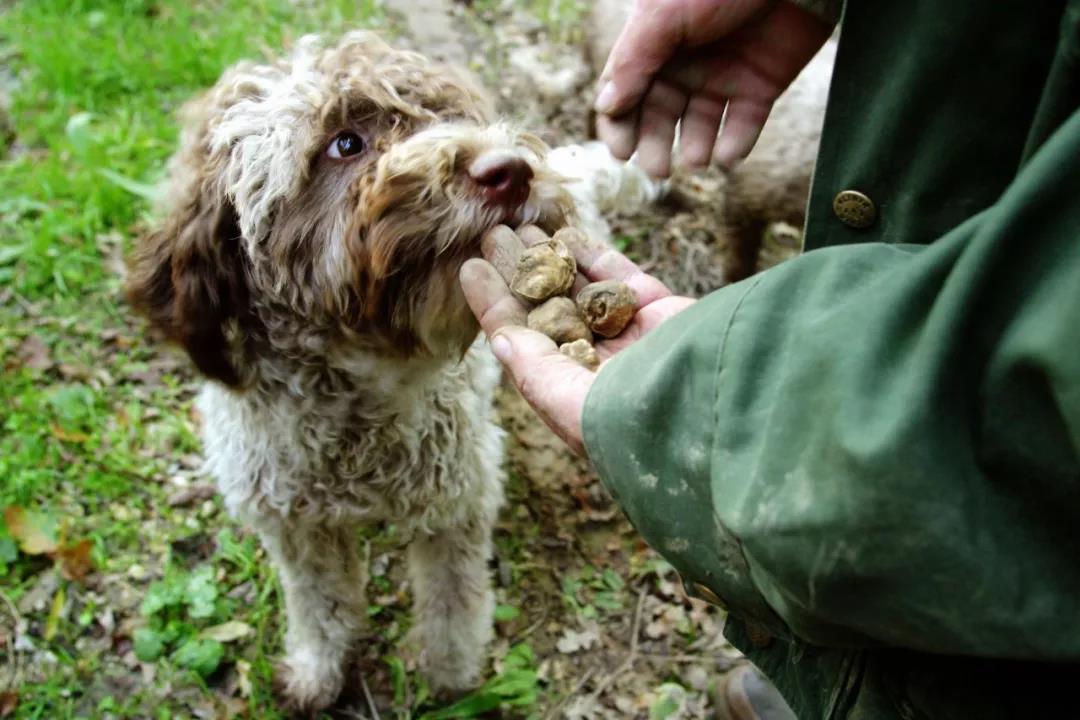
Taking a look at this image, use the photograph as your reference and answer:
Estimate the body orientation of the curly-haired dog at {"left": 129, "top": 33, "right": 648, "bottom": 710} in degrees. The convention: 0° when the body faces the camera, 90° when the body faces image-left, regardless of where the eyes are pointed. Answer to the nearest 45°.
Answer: approximately 0°
